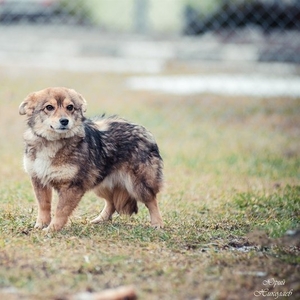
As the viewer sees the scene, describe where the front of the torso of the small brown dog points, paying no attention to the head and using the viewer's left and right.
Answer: facing the viewer and to the left of the viewer

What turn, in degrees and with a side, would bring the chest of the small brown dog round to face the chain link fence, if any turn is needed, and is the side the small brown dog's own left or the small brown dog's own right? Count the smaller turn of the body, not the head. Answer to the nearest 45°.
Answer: approximately 135° to the small brown dog's own right
